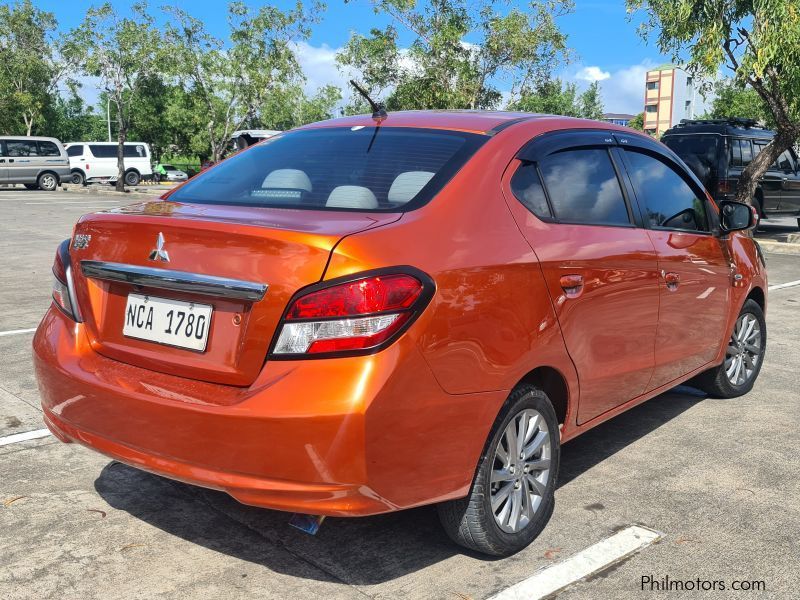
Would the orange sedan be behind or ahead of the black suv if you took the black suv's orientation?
behind

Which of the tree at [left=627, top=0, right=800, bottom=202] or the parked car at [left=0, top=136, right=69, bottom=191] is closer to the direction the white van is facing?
the parked car

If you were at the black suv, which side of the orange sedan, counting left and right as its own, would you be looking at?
front

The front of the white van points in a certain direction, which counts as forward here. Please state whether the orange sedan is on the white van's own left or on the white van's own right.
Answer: on the white van's own left

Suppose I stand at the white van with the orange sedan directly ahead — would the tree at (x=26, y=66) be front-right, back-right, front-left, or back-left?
back-right

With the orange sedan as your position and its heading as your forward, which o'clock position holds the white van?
The white van is roughly at 10 o'clock from the orange sedan.

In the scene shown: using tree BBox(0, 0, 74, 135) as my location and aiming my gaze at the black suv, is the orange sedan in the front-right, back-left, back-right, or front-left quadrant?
front-right

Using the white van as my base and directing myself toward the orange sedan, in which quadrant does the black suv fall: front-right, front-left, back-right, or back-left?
front-left

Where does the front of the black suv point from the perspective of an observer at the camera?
facing away from the viewer and to the right of the viewer

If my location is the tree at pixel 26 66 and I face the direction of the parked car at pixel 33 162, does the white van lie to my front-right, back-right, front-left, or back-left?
front-left

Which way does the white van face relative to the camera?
to the viewer's left

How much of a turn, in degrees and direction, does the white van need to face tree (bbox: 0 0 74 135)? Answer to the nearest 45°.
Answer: approximately 90° to its right
